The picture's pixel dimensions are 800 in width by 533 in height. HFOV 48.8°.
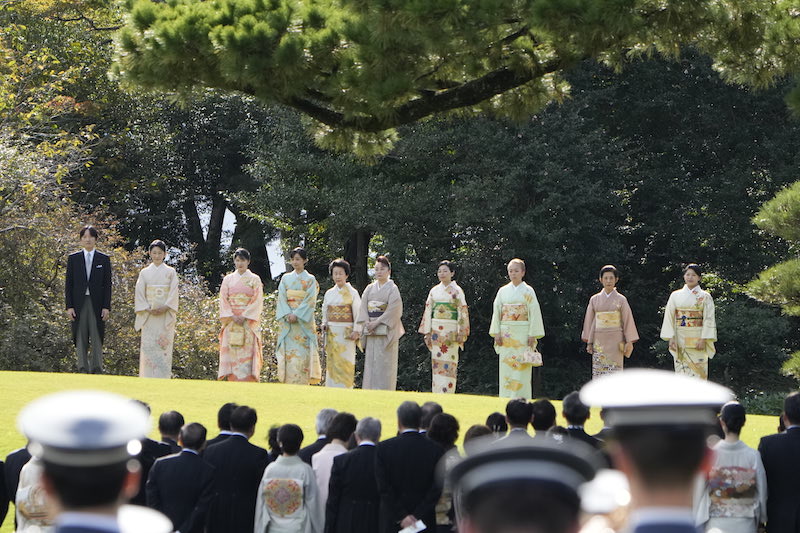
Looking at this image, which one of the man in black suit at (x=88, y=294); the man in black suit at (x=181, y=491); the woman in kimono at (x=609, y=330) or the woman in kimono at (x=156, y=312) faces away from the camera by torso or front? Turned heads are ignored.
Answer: the man in black suit at (x=181, y=491)

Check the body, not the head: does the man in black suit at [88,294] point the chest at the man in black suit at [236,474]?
yes

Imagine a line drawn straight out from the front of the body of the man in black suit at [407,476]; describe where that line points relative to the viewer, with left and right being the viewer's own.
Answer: facing away from the viewer

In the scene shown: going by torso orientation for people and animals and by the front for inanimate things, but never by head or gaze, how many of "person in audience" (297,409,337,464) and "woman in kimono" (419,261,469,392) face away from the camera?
1

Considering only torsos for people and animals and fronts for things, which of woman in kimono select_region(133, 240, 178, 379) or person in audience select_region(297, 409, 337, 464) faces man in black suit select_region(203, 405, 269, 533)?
the woman in kimono

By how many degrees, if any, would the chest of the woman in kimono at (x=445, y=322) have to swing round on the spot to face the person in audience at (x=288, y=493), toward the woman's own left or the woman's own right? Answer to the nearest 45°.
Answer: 0° — they already face them

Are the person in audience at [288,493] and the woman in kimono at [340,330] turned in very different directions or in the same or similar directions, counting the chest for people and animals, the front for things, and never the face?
very different directions

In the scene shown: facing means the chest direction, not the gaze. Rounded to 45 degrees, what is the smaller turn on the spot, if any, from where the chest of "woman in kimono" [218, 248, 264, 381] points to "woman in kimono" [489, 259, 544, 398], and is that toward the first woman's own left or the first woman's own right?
approximately 90° to the first woman's own left

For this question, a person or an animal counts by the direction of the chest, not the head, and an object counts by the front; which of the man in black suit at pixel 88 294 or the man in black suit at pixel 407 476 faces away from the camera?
the man in black suit at pixel 407 476

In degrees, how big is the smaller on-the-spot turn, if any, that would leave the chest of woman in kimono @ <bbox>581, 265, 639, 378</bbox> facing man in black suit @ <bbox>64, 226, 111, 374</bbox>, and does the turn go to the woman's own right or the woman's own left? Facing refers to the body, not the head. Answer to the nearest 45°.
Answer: approximately 90° to the woman's own right

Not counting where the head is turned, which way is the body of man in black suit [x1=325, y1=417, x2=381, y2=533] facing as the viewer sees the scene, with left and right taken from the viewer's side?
facing away from the viewer

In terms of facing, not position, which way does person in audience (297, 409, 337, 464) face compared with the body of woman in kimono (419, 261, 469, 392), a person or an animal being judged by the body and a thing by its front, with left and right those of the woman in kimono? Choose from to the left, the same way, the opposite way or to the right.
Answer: the opposite way
